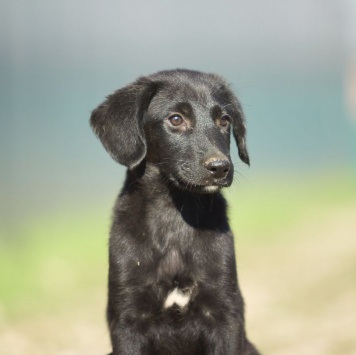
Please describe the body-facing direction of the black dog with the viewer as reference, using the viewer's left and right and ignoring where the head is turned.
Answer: facing the viewer
